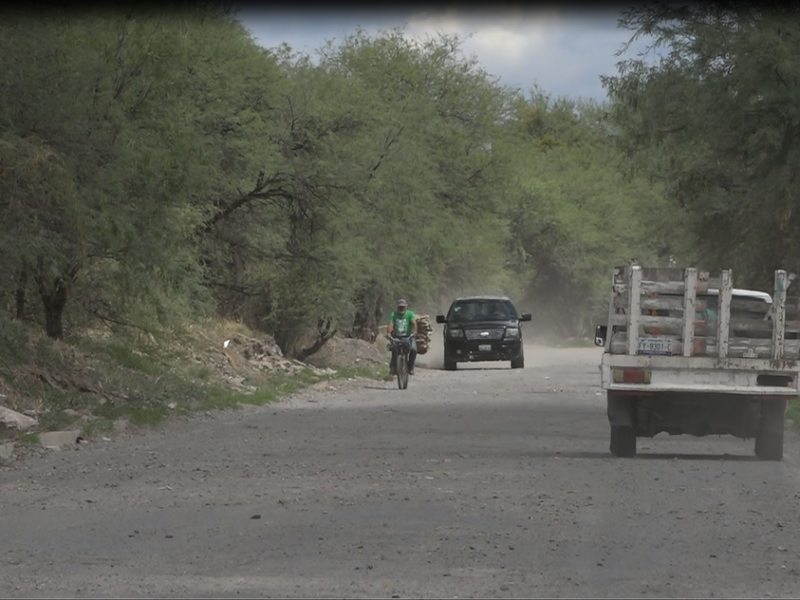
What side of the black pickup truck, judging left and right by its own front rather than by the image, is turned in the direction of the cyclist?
front

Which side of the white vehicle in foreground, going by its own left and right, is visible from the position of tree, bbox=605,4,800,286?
front

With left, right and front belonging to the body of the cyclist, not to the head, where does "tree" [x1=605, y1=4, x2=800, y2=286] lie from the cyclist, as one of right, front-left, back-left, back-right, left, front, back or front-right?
front-left

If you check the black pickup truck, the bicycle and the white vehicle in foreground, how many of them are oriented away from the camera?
1

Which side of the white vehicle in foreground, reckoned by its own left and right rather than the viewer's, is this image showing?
back

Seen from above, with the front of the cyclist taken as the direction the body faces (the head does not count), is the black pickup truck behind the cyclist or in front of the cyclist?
behind

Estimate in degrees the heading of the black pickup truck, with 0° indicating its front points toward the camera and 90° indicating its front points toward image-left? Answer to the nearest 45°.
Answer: approximately 0°

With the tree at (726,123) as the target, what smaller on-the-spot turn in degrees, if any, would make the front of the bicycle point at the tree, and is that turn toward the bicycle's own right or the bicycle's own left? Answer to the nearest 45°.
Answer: approximately 45° to the bicycle's own left

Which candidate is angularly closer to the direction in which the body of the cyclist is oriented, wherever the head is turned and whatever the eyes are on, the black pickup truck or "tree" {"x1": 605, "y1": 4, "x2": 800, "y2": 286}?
the tree

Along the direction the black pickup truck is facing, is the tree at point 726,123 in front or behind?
in front

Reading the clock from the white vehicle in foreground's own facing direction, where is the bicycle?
The bicycle is roughly at 11 o'clock from the white vehicle in foreground.

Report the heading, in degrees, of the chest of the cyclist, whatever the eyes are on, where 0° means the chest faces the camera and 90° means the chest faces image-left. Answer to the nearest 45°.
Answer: approximately 0°

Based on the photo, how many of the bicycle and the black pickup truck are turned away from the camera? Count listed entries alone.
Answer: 0

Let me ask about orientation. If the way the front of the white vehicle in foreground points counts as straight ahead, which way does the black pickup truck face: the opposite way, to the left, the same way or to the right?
the opposite way

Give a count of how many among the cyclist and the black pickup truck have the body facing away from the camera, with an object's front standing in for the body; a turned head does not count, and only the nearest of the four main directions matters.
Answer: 0
